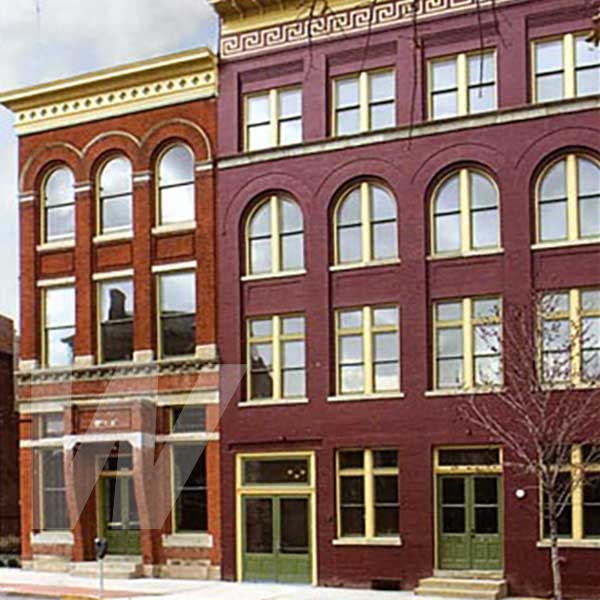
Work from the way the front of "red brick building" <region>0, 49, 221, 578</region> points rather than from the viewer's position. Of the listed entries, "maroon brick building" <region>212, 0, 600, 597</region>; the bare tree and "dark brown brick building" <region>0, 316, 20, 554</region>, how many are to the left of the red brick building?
2

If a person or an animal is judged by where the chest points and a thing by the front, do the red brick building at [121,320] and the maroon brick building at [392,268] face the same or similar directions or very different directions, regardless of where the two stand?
same or similar directions

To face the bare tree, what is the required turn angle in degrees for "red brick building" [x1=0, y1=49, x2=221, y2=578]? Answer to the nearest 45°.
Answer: approximately 90° to its left

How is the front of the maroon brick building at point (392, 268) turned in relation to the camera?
facing the viewer and to the left of the viewer

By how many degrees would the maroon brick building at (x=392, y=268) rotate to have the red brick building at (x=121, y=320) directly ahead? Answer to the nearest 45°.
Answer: approximately 90° to its right

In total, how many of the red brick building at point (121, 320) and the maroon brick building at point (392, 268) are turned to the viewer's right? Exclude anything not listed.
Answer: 0

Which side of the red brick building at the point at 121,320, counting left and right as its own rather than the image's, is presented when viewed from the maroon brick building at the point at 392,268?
left

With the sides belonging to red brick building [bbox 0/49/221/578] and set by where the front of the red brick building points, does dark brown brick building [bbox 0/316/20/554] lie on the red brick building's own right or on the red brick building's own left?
on the red brick building's own right

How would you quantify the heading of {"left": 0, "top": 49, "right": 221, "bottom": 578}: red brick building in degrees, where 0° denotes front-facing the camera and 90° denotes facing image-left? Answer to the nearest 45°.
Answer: approximately 45°

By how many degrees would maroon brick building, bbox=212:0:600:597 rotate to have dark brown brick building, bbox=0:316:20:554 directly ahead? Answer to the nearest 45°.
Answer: approximately 90° to its right
